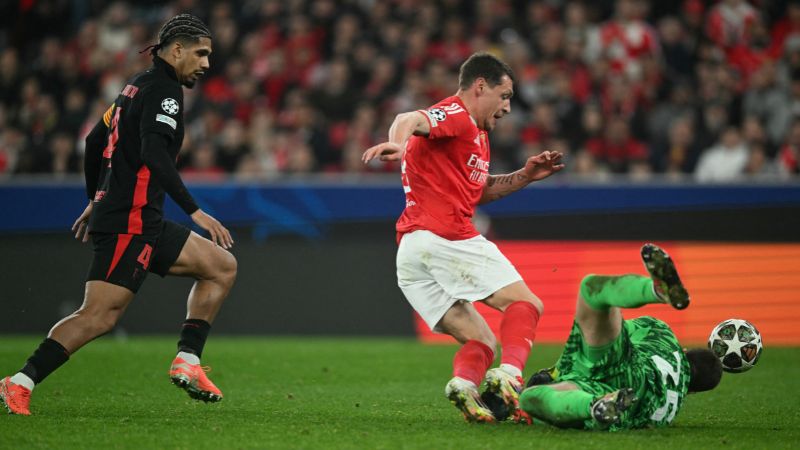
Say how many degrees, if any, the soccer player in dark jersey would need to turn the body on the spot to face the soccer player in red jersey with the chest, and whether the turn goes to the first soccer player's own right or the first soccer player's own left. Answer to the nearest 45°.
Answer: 0° — they already face them

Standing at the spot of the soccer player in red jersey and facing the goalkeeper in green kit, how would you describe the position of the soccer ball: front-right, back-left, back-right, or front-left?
front-left

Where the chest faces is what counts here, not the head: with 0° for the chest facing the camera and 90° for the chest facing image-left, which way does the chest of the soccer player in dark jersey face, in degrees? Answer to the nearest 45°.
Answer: approximately 270°

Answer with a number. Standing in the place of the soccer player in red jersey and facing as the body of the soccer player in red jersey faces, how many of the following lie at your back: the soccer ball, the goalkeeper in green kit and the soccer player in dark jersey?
1

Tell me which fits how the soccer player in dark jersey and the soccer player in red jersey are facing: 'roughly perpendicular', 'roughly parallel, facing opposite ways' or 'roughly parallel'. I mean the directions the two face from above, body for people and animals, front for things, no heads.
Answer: roughly parallel

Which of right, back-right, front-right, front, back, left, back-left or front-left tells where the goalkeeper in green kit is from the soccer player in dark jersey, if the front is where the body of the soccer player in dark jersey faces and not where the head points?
front-right

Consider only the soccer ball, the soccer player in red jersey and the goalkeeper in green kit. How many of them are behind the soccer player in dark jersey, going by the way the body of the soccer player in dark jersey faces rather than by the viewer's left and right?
0

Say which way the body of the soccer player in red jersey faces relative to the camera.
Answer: to the viewer's right

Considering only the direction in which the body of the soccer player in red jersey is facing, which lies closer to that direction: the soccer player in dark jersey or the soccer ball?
the soccer ball

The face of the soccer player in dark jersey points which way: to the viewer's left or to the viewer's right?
to the viewer's right
